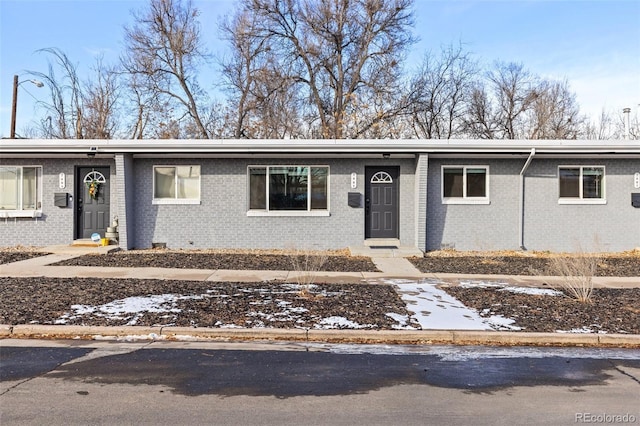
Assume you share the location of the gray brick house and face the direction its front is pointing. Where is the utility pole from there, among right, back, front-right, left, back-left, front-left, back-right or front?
back-right

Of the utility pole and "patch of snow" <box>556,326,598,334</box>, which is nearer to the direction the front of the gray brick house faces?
the patch of snow

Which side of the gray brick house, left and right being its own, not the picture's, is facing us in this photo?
front

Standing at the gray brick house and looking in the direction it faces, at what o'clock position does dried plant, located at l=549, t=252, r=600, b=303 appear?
The dried plant is roughly at 11 o'clock from the gray brick house.

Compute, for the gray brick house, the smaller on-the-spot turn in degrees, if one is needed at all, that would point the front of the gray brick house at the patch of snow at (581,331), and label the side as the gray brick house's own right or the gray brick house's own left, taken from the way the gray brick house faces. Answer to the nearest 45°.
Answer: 0° — it already faces it
